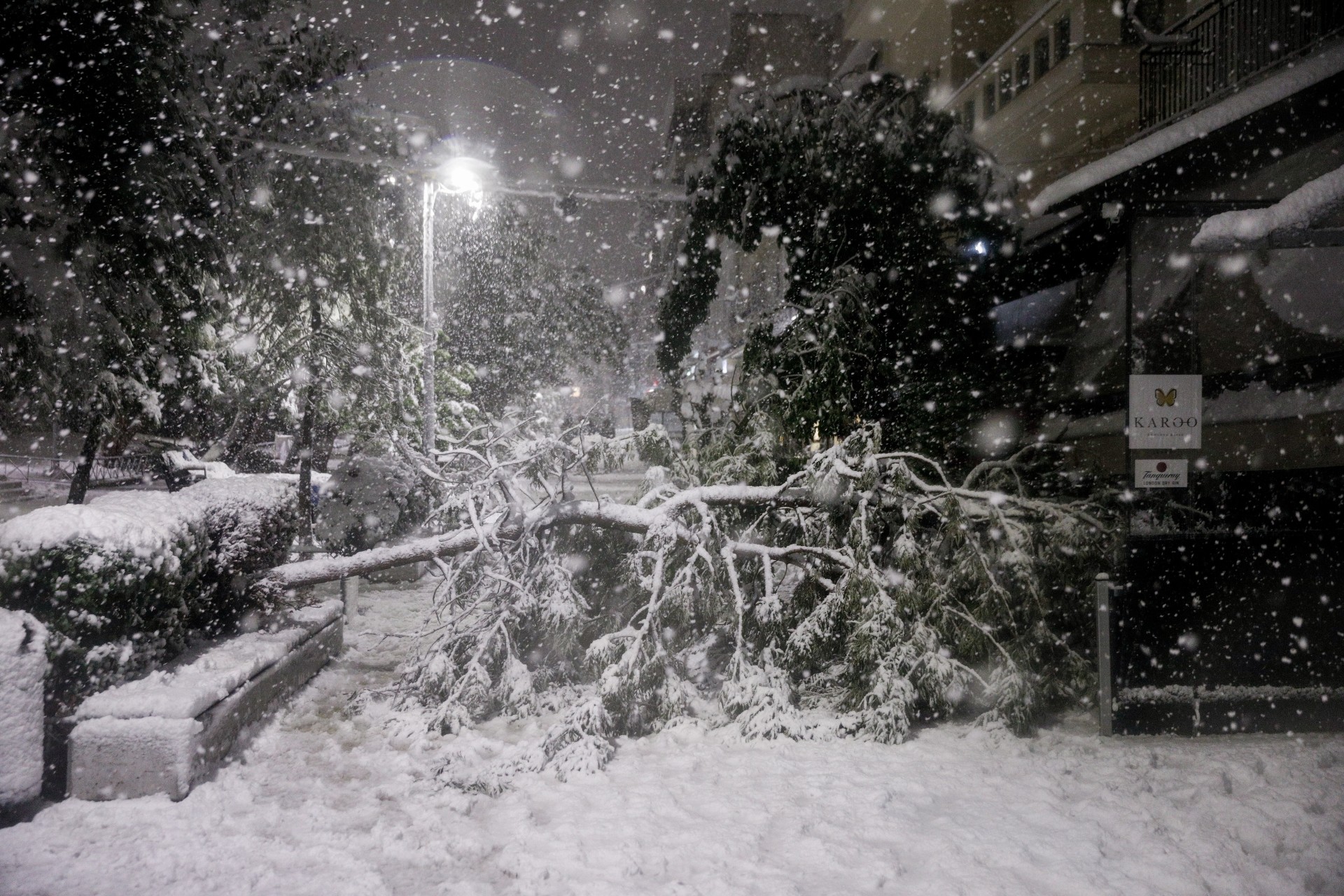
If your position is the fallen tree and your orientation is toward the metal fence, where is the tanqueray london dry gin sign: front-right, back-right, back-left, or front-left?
back-right

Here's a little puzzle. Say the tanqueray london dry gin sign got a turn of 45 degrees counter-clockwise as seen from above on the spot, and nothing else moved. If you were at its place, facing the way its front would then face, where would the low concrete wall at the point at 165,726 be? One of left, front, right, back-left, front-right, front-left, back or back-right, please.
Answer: right

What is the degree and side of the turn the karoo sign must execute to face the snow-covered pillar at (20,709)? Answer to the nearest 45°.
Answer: approximately 45° to its right

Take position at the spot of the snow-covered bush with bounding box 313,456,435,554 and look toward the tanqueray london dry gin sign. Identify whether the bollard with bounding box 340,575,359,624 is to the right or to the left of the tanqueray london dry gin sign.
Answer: right

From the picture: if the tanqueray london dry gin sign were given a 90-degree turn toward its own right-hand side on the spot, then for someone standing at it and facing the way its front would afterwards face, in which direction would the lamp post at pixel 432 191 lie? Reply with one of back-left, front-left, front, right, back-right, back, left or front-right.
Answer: front

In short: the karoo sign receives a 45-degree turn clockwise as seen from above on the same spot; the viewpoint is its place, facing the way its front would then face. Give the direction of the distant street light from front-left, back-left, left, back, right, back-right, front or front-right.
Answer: front-right

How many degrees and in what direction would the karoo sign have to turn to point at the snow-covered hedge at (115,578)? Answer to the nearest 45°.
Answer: approximately 45° to its right

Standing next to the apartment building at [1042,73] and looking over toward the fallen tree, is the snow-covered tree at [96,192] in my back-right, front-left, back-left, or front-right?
front-right

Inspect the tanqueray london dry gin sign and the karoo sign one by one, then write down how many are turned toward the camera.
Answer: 2

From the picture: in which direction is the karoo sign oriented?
toward the camera

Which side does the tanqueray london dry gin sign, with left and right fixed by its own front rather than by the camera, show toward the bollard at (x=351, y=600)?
right
